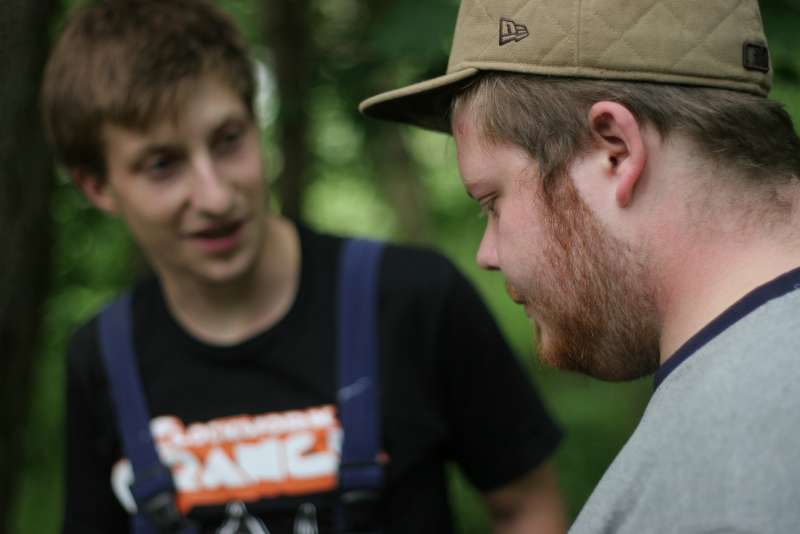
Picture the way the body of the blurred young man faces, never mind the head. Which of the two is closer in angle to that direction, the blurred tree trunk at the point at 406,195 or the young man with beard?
the young man with beard

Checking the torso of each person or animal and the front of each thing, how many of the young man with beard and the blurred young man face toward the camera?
1

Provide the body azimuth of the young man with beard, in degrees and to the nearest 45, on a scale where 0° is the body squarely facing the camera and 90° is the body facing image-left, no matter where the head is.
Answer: approximately 90°

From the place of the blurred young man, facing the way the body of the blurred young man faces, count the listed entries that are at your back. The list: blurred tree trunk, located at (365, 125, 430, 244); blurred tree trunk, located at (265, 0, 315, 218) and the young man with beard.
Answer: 2

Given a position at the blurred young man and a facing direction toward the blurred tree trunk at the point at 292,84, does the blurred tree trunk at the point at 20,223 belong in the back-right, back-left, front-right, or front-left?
front-left

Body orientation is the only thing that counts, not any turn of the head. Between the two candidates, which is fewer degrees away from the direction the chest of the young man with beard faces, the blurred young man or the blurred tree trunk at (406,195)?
the blurred young man

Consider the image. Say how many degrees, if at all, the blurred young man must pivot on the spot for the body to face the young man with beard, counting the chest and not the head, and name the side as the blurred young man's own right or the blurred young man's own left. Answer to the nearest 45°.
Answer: approximately 45° to the blurred young man's own left

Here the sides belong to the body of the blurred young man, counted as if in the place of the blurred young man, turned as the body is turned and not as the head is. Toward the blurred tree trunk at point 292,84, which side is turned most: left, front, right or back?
back

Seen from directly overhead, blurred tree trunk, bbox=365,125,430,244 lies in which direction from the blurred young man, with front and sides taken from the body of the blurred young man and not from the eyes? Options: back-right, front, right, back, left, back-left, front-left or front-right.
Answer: back

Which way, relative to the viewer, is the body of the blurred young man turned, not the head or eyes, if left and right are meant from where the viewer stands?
facing the viewer

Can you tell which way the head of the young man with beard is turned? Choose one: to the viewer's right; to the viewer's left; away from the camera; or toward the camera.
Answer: to the viewer's left

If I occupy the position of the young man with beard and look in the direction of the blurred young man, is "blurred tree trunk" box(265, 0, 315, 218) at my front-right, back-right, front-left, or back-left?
front-right

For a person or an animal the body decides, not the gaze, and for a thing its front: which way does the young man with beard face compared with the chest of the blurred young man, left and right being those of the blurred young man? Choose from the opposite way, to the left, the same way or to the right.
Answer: to the right

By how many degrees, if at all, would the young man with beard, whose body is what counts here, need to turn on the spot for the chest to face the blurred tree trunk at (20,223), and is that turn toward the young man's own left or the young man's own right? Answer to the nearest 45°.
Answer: approximately 45° to the young man's own right
